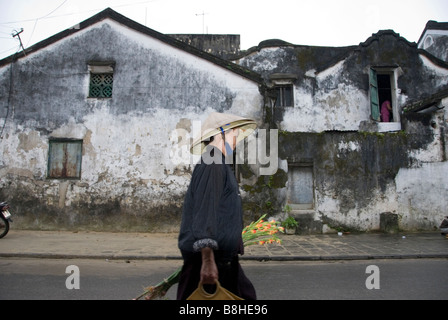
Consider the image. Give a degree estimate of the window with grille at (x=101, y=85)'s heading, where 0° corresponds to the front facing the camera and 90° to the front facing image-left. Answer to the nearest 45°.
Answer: approximately 0°

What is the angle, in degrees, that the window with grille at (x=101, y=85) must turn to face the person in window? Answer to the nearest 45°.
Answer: approximately 90° to its left

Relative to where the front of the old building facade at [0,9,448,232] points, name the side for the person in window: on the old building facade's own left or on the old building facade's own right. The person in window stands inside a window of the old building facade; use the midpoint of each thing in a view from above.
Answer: on the old building facade's own left

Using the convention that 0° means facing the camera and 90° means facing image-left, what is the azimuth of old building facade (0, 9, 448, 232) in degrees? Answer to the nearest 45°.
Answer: approximately 0°
